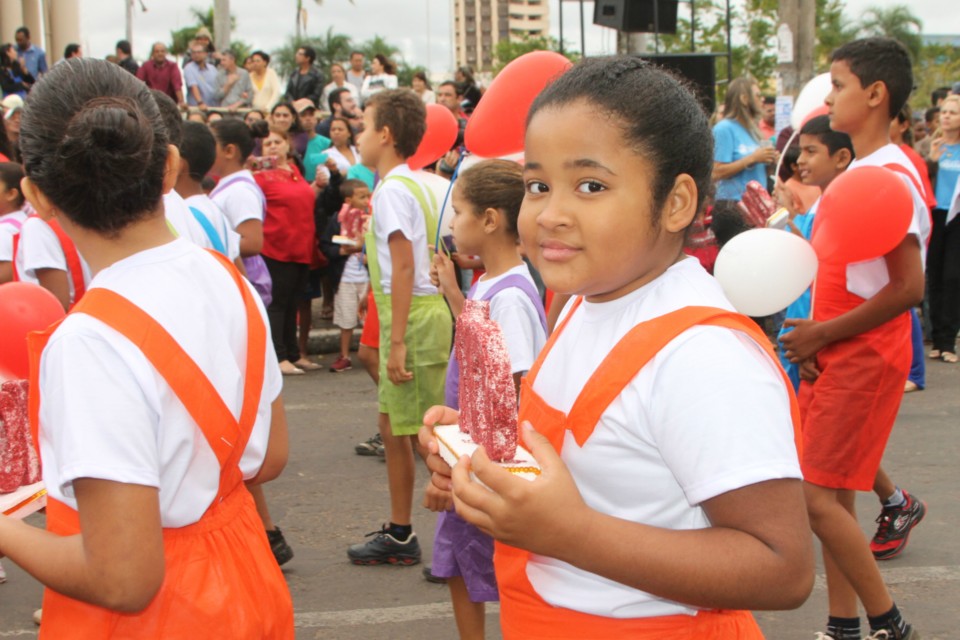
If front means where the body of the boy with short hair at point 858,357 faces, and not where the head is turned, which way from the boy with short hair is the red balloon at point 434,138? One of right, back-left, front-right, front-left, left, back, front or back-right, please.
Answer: front-right

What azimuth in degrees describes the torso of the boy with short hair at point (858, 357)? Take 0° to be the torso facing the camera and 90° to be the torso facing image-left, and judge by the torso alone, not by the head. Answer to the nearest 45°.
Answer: approximately 90°

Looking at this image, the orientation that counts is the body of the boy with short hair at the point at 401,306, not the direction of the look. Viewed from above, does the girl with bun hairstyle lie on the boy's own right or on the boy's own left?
on the boy's own left

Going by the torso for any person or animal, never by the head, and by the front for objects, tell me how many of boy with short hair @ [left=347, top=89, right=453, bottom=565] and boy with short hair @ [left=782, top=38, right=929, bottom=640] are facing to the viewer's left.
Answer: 2

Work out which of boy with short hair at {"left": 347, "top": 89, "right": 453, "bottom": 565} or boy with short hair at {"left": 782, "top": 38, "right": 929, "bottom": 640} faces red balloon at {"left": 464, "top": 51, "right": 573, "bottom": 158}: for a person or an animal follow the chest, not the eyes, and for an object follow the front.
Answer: boy with short hair at {"left": 782, "top": 38, "right": 929, "bottom": 640}

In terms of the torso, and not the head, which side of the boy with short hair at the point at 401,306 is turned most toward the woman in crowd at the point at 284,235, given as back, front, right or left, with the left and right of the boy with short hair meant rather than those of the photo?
right

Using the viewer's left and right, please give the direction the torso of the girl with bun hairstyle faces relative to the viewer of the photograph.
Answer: facing away from the viewer and to the left of the viewer

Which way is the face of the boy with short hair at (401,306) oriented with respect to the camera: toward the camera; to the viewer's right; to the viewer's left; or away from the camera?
to the viewer's left

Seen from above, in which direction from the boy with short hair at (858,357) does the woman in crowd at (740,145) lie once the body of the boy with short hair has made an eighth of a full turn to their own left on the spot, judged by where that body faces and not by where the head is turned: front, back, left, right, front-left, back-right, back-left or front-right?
back-right

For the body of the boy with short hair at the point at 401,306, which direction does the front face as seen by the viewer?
to the viewer's left

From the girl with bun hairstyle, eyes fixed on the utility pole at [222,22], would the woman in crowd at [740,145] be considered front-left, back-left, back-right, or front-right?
front-right

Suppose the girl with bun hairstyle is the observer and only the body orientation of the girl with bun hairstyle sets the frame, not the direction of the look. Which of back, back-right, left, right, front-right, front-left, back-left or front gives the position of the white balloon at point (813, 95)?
right

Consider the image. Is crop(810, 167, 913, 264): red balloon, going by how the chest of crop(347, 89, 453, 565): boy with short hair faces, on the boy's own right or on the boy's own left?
on the boy's own left
